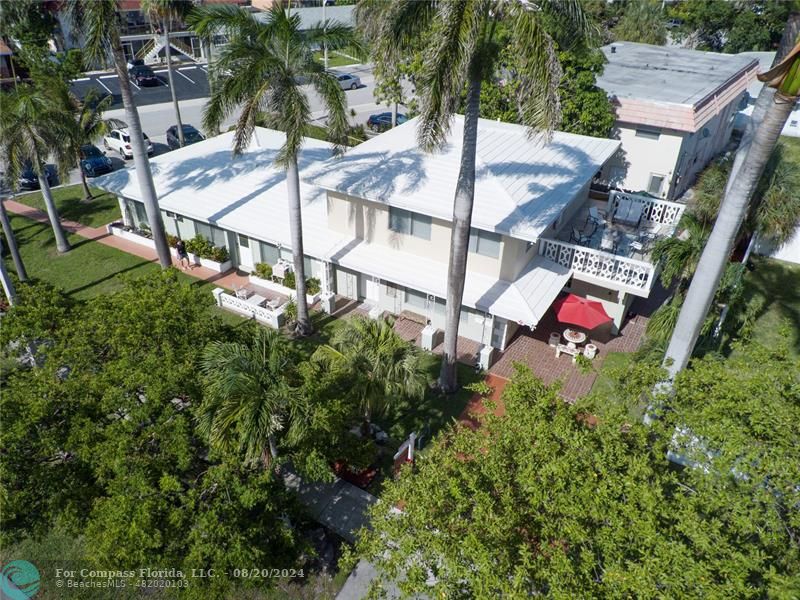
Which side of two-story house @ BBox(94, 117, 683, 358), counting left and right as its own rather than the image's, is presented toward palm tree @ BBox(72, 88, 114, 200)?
right

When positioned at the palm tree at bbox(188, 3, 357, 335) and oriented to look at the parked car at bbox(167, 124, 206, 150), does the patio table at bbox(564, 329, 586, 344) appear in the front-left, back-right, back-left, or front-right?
back-right

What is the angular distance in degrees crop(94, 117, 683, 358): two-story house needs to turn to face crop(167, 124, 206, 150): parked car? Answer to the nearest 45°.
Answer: approximately 90° to its right

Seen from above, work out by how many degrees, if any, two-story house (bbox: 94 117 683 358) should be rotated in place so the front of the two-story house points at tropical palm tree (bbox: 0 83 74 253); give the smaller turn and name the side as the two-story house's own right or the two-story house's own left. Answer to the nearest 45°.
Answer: approximately 45° to the two-story house's own right

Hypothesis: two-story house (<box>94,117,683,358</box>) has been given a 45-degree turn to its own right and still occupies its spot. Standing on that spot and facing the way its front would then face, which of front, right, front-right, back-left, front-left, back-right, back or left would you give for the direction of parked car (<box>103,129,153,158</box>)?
front-right

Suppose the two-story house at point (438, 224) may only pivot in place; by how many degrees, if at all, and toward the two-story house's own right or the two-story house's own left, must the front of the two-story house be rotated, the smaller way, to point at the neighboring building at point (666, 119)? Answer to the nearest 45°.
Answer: approximately 180°

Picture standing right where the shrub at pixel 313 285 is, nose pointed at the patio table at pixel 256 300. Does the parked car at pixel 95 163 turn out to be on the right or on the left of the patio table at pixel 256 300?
right

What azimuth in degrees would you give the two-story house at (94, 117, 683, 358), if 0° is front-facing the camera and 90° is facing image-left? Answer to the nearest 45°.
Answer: approximately 45°

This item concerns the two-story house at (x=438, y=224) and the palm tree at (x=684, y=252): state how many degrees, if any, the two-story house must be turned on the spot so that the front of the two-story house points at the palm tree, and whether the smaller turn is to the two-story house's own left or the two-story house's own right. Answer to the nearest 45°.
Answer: approximately 90° to the two-story house's own left

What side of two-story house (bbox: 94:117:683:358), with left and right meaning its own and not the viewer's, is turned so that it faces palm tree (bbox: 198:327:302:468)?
front

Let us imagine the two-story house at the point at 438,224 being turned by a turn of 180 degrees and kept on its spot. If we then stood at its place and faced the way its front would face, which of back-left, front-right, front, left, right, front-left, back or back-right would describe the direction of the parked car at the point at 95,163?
left

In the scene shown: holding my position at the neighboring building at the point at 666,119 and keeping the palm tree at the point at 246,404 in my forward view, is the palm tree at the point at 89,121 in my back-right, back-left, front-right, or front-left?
front-right

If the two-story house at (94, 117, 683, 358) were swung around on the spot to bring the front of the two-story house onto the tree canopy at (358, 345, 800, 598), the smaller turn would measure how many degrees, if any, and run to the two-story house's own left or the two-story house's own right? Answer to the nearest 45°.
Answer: approximately 45° to the two-story house's own left
